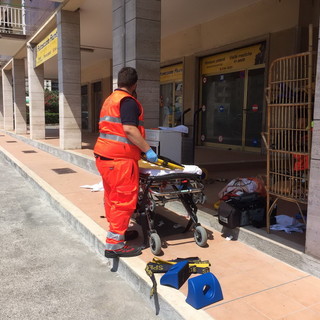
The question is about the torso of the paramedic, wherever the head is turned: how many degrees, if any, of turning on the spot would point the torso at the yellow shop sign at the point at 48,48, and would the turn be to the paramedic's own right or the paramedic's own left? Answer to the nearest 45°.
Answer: approximately 45° to the paramedic's own left

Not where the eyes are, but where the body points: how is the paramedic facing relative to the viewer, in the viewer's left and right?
facing away from the viewer and to the right of the viewer

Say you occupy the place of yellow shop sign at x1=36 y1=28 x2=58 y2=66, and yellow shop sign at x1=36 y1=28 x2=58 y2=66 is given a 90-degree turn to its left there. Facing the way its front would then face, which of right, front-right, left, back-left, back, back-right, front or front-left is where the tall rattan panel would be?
front-right

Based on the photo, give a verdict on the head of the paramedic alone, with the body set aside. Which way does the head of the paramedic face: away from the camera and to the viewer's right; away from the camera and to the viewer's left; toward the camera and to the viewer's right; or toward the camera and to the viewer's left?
away from the camera and to the viewer's right

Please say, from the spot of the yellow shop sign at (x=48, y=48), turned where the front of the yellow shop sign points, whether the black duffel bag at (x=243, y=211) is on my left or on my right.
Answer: on my left

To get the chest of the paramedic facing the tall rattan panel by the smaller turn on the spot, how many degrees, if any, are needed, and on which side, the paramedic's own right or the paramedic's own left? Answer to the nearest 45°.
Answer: approximately 45° to the paramedic's own right

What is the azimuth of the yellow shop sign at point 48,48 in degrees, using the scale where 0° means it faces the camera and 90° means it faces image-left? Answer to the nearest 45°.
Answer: approximately 45°

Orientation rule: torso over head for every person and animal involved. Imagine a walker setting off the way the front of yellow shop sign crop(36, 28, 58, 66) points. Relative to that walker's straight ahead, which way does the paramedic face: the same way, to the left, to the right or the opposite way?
the opposite way
